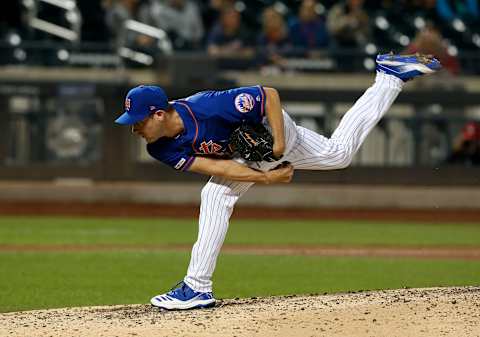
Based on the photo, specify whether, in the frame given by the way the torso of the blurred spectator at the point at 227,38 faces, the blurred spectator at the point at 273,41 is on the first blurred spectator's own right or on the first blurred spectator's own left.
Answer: on the first blurred spectator's own left

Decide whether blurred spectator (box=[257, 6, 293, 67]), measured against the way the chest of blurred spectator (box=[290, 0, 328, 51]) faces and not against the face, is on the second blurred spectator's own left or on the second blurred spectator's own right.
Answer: on the second blurred spectator's own right

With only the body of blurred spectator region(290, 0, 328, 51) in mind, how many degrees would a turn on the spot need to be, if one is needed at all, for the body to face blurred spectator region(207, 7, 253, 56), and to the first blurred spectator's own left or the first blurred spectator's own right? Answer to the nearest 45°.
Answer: approximately 90° to the first blurred spectator's own right

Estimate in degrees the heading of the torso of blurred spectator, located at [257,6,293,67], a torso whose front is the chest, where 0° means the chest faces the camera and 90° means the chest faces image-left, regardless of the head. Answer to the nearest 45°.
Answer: approximately 0°

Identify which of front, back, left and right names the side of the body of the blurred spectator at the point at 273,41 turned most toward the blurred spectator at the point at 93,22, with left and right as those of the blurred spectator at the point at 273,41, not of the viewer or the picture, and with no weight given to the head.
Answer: right

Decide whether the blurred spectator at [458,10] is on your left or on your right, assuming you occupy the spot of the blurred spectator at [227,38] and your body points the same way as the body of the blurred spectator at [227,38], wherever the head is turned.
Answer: on your left
